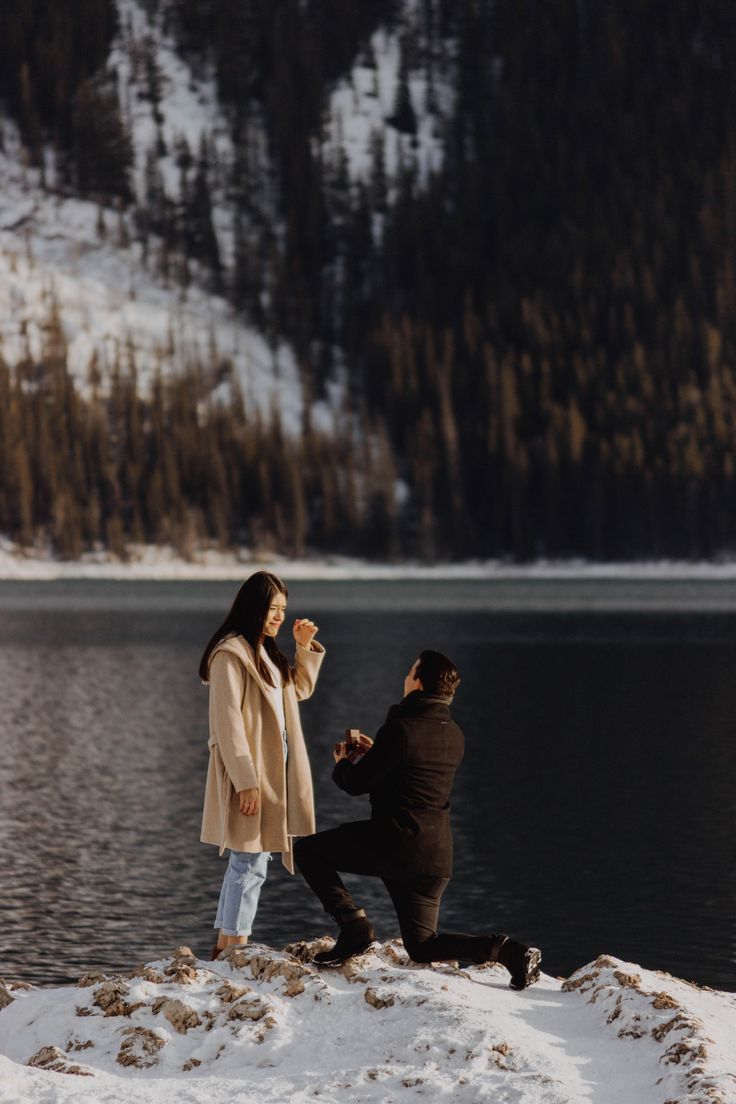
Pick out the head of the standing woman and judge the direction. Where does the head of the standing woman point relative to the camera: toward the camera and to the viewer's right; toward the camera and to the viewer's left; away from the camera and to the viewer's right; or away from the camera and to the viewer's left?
toward the camera and to the viewer's right

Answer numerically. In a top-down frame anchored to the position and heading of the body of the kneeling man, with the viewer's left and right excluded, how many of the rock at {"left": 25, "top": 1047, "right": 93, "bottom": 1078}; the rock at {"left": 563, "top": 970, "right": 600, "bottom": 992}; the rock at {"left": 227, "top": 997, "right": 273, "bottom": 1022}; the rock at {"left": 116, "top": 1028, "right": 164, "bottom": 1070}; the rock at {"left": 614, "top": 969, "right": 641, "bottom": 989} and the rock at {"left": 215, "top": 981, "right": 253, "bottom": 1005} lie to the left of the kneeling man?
4

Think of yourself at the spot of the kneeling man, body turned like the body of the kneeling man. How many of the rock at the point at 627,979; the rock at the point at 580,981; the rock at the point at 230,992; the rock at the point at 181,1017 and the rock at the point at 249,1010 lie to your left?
3

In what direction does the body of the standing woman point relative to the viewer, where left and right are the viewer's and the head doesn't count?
facing the viewer and to the right of the viewer

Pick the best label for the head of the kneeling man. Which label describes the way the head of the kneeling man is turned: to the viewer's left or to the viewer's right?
to the viewer's left

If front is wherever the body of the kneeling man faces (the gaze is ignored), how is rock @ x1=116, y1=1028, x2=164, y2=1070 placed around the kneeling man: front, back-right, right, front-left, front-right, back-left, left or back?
left

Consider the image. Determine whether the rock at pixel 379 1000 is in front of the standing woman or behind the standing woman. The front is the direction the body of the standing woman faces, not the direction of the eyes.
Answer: in front

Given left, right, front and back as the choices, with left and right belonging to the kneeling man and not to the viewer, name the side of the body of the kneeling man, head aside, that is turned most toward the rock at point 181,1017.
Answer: left

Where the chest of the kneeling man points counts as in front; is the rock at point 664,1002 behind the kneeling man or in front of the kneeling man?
behind

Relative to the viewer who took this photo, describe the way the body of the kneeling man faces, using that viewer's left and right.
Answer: facing away from the viewer and to the left of the viewer

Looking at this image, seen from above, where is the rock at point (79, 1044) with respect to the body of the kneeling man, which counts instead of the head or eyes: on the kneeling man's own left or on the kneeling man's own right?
on the kneeling man's own left

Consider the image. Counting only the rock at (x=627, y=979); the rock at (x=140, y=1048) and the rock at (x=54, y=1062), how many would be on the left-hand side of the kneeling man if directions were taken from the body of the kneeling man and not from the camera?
2

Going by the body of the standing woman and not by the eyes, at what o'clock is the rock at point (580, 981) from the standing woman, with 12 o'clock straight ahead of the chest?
The rock is roughly at 11 o'clock from the standing woman.

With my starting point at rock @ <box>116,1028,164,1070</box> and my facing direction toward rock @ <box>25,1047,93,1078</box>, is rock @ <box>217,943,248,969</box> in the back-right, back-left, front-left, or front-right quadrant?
back-right

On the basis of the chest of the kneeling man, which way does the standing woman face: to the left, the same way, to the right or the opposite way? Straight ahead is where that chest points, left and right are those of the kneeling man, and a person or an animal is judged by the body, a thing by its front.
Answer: the opposite way
